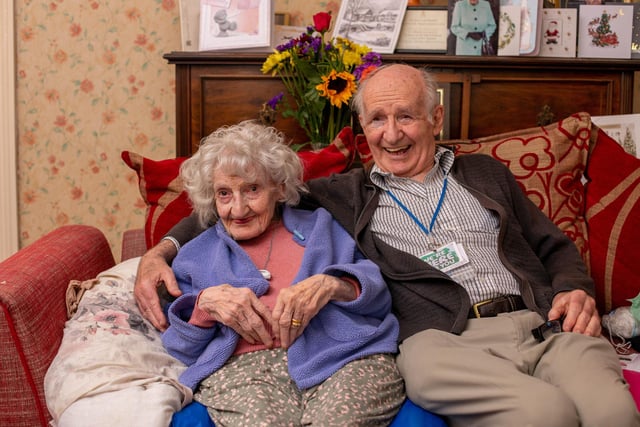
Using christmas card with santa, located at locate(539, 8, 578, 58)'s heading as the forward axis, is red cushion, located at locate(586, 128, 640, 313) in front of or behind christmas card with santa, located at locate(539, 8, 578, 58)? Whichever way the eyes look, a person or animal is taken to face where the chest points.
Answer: in front

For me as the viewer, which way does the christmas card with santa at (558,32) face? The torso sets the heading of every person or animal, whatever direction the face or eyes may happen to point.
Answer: facing the viewer

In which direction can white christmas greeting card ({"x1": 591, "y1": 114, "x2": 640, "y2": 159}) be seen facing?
toward the camera

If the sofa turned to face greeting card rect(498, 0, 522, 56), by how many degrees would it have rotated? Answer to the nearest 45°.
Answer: approximately 180°

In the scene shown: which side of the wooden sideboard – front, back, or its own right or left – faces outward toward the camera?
front

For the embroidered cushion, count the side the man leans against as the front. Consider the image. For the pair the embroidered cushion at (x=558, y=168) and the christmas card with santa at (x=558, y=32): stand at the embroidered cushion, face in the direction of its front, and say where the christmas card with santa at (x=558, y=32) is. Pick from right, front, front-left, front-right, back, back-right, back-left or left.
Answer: back

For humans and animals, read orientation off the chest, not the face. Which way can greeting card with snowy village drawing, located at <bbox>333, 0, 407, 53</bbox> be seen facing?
toward the camera
